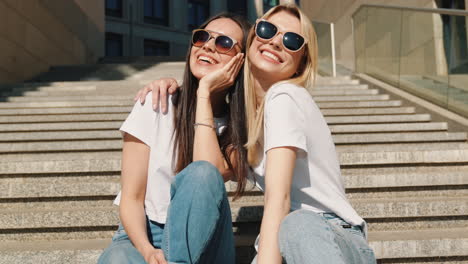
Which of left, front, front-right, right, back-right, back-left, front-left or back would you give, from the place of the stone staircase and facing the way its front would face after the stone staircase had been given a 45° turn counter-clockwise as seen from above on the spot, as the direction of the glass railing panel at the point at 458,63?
left

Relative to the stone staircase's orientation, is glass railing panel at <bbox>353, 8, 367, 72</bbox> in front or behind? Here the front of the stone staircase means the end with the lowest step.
behind

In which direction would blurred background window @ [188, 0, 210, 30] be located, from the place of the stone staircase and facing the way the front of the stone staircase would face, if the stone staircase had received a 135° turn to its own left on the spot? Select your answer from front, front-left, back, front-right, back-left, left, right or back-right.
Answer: front-left

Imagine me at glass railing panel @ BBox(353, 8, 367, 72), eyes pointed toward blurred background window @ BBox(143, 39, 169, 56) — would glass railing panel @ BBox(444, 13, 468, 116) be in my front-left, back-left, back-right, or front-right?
back-left

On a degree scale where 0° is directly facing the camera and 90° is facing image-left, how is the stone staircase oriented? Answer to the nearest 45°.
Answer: approximately 0°

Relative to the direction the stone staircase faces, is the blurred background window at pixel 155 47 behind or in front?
behind

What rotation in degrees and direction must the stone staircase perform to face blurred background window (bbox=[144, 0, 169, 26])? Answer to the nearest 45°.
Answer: approximately 180°
